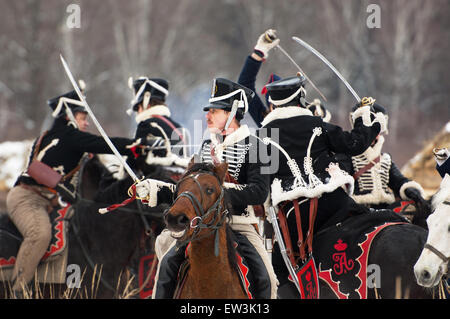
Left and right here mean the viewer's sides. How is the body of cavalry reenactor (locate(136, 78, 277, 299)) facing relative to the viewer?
facing the viewer and to the left of the viewer

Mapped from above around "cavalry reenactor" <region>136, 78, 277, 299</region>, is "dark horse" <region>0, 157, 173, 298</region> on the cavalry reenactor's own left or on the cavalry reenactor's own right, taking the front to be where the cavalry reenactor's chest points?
on the cavalry reenactor's own right

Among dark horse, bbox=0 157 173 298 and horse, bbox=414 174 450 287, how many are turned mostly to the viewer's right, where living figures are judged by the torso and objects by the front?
1

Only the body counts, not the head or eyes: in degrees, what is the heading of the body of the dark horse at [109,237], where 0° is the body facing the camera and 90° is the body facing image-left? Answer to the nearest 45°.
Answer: approximately 270°

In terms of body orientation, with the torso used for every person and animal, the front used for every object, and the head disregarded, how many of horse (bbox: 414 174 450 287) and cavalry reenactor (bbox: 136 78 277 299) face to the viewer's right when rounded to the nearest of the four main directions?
0

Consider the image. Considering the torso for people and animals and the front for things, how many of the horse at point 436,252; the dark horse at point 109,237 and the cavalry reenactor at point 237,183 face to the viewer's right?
1

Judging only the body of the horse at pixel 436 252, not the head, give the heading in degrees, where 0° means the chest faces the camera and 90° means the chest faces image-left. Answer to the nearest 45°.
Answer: approximately 45°

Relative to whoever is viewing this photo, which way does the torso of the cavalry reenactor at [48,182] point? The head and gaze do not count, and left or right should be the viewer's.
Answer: facing away from the viewer and to the right of the viewer

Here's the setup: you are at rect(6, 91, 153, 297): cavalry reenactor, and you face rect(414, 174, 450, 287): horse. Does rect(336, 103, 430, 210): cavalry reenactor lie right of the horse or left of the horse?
left
